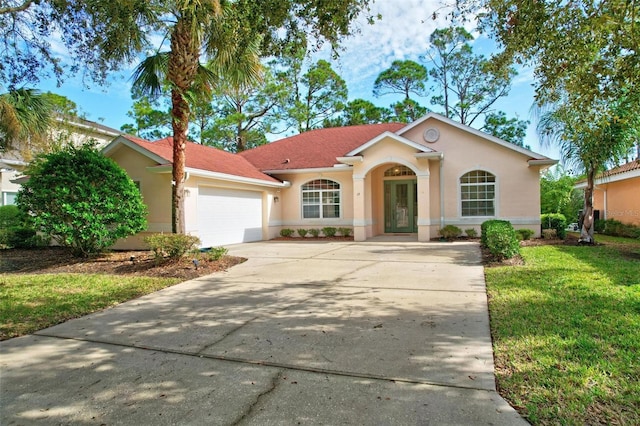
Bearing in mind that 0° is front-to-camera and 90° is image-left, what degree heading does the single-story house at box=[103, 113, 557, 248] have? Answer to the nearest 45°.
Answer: approximately 0°

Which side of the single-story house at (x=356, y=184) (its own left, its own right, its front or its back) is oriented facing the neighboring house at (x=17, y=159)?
right

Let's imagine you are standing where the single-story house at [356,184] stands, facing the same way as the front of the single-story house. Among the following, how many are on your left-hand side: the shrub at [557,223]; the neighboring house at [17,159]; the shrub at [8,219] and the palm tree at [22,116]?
1

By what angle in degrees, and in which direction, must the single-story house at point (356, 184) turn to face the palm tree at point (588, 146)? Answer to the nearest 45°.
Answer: approximately 45° to its left

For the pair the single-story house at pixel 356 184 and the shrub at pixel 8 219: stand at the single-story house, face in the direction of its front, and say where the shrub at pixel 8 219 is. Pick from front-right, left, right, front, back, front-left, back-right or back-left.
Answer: right

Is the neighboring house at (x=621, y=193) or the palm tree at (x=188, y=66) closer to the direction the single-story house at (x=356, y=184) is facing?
the palm tree

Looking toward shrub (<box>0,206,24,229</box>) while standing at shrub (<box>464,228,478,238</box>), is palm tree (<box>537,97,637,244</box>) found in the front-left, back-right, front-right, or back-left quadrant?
back-left

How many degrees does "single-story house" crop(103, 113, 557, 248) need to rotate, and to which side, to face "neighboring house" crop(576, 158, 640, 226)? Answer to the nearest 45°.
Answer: approximately 90° to its left

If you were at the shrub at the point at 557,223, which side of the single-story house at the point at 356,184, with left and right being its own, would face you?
left

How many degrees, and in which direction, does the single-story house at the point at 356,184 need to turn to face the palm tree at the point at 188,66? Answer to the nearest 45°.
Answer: approximately 45° to its right

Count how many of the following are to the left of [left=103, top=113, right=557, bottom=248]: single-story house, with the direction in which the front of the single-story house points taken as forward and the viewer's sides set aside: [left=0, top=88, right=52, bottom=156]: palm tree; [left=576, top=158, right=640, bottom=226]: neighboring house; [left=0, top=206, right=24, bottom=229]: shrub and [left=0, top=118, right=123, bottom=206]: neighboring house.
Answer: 1

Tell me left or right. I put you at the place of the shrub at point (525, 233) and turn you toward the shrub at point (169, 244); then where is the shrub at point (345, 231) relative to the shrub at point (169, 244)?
right

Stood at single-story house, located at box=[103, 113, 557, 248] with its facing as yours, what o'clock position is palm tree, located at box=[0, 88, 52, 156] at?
The palm tree is roughly at 2 o'clock from the single-story house.
